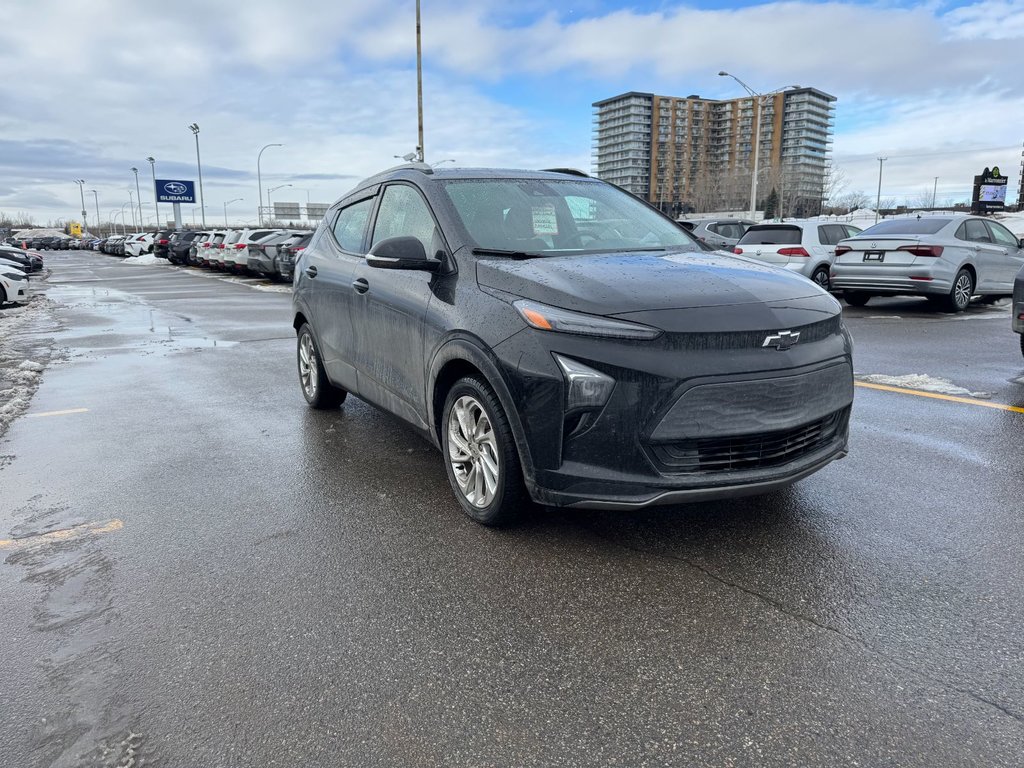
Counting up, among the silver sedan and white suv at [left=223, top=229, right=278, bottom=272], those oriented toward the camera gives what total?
0

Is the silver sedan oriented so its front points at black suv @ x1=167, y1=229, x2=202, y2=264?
no

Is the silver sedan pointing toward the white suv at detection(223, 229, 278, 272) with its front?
no

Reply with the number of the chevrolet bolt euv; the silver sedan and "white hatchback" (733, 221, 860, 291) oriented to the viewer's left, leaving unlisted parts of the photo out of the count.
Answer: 0

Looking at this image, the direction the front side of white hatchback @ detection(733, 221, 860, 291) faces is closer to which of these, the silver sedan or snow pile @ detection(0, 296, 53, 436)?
the silver sedan

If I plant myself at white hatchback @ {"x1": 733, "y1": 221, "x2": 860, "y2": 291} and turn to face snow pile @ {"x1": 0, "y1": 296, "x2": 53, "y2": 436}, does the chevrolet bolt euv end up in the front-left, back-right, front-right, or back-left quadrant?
front-left

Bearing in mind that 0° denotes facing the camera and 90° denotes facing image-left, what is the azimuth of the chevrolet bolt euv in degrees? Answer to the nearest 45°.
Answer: approximately 315°

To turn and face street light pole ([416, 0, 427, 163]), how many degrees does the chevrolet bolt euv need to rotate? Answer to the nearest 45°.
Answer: approximately 135° to its left

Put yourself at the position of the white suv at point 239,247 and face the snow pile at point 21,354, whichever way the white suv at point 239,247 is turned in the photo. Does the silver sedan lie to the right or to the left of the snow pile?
left

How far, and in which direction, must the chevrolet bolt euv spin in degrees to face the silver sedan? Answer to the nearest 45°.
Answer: approximately 90° to its left

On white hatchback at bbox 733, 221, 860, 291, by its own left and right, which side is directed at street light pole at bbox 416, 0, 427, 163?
left

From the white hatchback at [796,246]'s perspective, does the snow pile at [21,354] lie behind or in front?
behind

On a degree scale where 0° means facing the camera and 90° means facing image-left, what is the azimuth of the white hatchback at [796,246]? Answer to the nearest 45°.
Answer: approximately 225°

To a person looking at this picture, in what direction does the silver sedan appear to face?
facing away from the viewer and to the right of the viewer

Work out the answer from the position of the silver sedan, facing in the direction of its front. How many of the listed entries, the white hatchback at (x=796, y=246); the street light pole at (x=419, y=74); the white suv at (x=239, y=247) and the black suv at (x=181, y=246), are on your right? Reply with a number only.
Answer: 0
